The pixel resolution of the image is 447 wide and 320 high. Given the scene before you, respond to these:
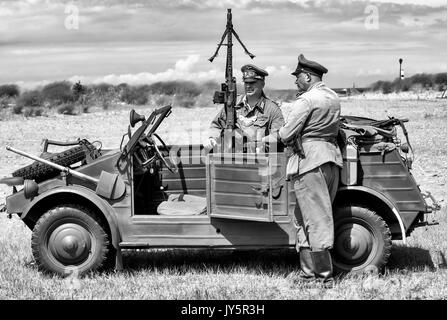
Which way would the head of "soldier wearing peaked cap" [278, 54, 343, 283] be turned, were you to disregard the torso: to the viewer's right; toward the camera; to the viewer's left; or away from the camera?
to the viewer's left

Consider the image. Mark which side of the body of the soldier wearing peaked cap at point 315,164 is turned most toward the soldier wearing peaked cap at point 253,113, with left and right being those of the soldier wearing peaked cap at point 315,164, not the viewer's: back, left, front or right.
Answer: front

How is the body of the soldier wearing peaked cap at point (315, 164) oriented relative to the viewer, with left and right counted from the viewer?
facing away from the viewer and to the left of the viewer

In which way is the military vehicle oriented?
to the viewer's left

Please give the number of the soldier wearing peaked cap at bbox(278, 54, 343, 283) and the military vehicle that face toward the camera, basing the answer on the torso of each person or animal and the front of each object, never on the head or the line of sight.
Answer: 0
